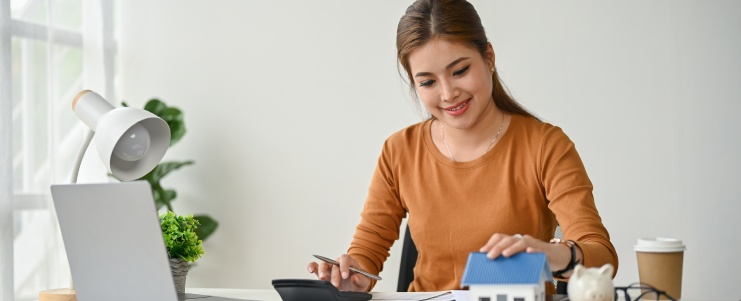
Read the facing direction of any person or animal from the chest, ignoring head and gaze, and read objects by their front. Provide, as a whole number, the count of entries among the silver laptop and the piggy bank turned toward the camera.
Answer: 1

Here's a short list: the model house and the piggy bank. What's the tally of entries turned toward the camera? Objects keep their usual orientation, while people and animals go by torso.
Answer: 2

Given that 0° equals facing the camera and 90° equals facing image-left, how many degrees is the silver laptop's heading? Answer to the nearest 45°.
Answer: approximately 225°

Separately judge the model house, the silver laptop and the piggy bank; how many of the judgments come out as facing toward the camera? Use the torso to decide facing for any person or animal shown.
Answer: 2

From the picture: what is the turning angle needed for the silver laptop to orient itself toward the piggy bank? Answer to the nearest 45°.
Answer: approximately 90° to its right
